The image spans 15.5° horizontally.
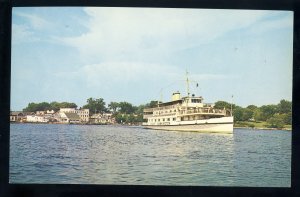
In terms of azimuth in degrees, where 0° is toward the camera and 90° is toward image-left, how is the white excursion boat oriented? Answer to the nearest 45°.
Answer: approximately 315°
